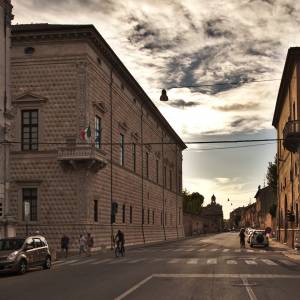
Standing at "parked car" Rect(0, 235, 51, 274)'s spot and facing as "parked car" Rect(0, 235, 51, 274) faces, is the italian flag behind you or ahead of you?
behind

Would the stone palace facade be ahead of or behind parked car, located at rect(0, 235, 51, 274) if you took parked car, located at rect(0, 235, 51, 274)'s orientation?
behind
